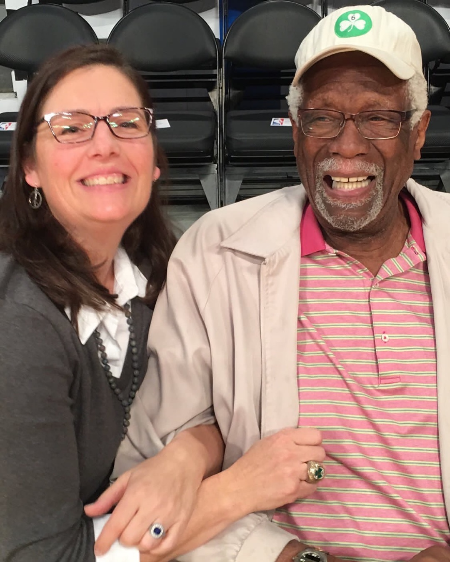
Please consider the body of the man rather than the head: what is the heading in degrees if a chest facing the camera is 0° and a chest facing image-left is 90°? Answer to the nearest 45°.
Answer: approximately 0°

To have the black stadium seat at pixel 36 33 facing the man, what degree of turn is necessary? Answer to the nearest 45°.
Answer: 0° — it already faces them

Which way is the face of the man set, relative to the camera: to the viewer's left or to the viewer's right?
to the viewer's left

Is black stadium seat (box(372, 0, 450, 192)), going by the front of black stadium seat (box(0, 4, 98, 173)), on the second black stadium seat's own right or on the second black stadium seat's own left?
on the second black stadium seat's own left

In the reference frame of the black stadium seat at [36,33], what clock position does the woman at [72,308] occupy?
The woman is roughly at 12 o'clock from the black stadium seat.

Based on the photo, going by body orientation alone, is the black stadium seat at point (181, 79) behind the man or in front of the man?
behind

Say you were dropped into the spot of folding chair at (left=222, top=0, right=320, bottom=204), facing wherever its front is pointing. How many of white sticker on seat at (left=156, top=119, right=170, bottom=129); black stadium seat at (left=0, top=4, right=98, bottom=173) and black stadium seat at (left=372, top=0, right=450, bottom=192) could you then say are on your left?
1

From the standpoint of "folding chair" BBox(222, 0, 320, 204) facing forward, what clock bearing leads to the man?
The man is roughly at 12 o'clock from the folding chair.

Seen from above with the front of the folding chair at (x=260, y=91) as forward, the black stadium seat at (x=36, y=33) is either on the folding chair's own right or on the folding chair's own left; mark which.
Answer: on the folding chair's own right
